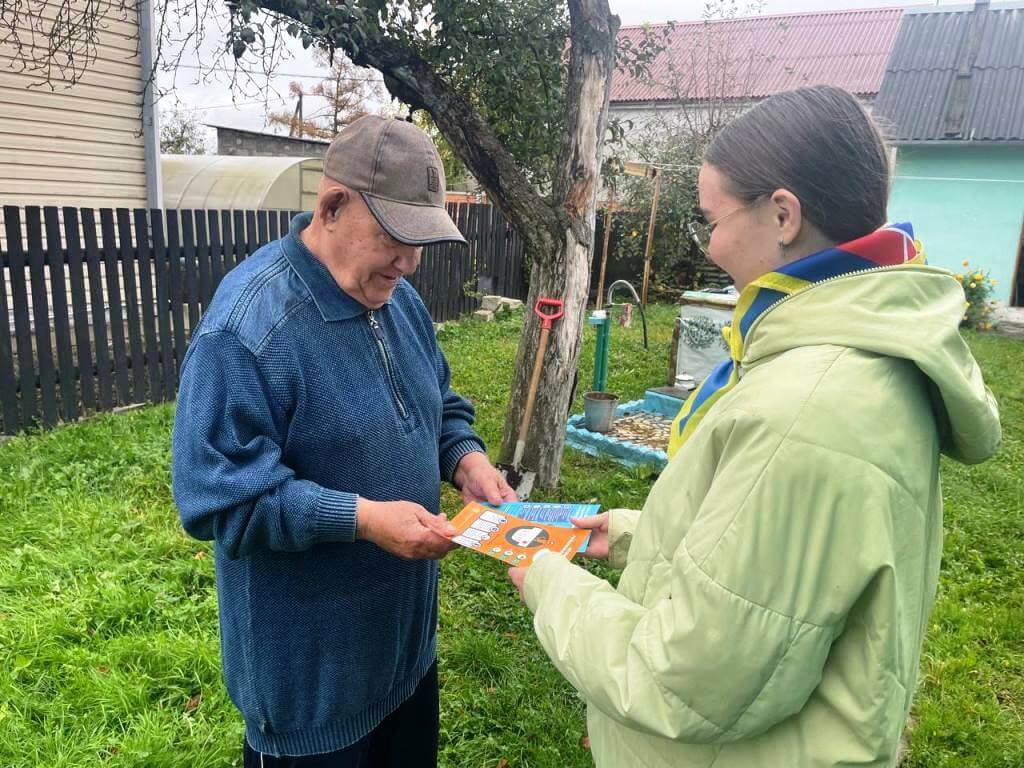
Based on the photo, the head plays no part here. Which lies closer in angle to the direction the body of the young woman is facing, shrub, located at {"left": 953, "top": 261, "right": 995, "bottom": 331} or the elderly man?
the elderly man

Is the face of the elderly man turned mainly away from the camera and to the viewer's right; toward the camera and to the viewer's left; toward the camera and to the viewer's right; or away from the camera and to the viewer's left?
toward the camera and to the viewer's right

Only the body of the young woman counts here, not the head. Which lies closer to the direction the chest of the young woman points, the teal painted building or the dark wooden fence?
the dark wooden fence

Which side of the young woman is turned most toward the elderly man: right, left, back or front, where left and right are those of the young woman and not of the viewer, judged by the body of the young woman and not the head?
front

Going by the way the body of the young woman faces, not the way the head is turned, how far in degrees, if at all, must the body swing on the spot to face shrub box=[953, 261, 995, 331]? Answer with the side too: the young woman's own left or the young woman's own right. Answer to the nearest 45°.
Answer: approximately 90° to the young woman's own right

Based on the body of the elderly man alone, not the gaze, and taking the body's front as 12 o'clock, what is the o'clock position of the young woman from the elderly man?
The young woman is roughly at 12 o'clock from the elderly man.

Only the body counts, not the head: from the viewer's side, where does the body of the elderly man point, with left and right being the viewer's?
facing the viewer and to the right of the viewer

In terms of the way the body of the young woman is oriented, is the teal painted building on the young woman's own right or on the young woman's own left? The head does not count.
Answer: on the young woman's own right

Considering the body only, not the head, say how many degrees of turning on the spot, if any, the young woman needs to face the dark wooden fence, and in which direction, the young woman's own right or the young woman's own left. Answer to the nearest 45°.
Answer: approximately 45° to the young woman's own right

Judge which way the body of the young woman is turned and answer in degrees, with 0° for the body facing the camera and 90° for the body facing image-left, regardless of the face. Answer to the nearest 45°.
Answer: approximately 90°

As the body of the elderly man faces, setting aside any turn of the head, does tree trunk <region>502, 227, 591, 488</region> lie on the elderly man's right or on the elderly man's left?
on the elderly man's left

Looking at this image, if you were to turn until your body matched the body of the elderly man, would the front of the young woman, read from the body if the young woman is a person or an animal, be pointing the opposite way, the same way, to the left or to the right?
the opposite way

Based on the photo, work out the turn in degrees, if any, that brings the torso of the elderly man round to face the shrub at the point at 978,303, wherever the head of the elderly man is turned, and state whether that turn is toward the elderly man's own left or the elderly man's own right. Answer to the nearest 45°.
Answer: approximately 90° to the elderly man's own left

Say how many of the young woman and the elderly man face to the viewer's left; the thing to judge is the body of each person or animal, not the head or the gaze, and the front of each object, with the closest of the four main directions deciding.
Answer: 1
